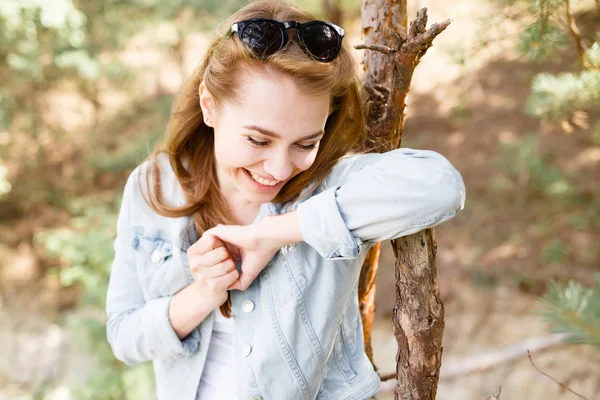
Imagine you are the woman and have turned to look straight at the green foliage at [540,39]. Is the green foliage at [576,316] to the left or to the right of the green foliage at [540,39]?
right

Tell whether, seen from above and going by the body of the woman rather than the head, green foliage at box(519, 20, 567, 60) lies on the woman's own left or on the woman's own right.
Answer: on the woman's own left

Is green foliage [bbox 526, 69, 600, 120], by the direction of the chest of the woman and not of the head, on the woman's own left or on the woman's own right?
on the woman's own left

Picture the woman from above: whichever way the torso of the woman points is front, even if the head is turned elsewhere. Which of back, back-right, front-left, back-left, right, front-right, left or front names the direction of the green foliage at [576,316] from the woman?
left

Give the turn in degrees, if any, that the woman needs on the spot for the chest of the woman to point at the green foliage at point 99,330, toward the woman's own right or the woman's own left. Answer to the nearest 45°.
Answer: approximately 135° to the woman's own right

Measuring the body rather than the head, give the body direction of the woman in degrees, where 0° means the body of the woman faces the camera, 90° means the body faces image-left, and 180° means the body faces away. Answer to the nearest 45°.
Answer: approximately 0°
